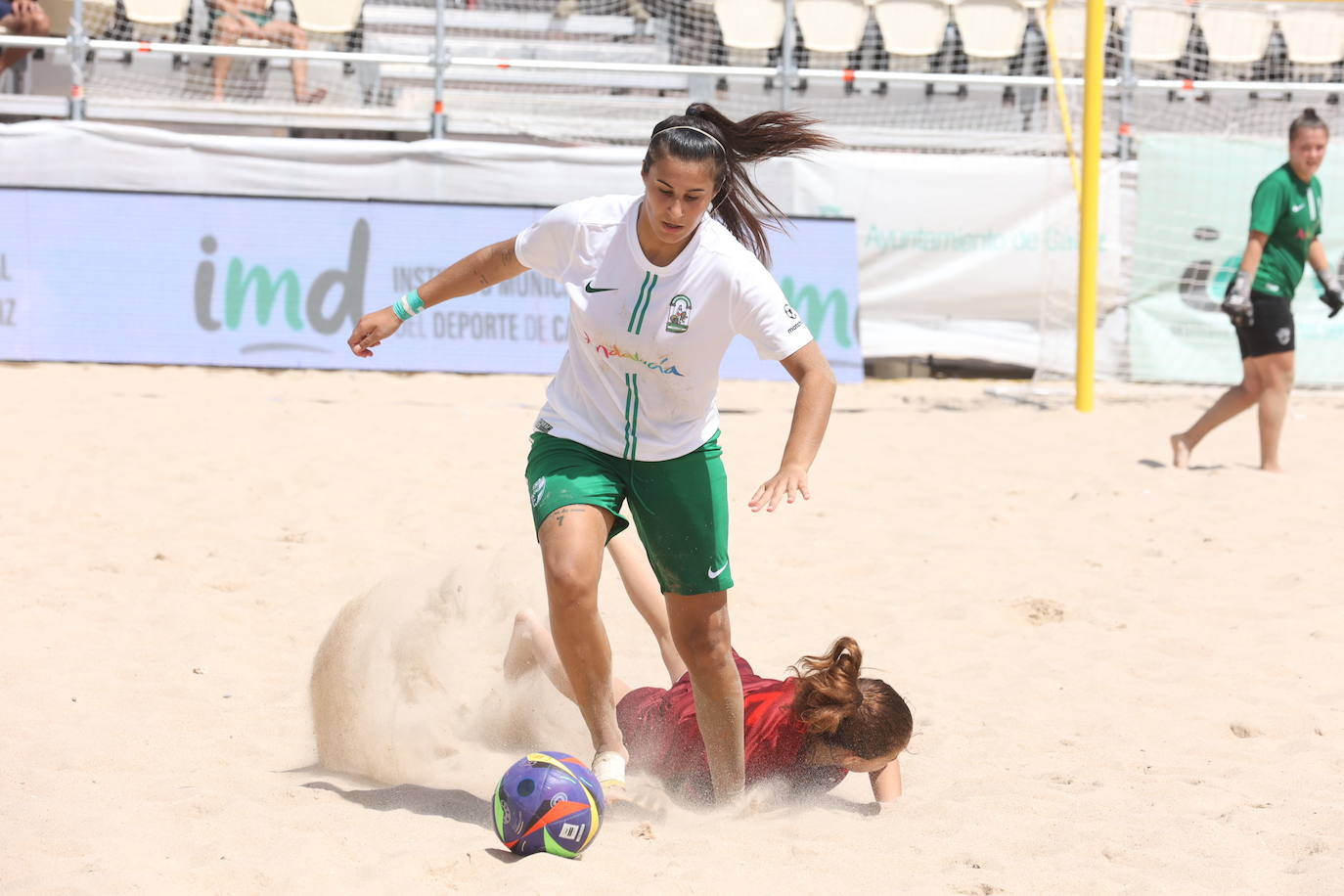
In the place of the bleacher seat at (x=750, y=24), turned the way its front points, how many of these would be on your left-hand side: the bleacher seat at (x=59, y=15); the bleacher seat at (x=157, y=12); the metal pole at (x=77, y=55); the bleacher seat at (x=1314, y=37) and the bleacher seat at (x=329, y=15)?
1

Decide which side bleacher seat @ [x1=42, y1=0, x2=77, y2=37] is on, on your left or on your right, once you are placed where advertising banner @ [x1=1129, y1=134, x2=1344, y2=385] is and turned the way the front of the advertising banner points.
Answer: on your right

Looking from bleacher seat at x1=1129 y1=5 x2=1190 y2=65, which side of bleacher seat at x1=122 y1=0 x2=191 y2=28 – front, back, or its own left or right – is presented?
left

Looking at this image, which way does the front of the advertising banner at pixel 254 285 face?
toward the camera

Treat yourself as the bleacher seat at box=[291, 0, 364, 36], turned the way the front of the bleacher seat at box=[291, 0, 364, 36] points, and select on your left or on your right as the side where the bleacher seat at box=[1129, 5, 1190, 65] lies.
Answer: on your left

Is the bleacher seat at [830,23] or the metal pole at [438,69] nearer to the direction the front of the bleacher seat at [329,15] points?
the metal pole

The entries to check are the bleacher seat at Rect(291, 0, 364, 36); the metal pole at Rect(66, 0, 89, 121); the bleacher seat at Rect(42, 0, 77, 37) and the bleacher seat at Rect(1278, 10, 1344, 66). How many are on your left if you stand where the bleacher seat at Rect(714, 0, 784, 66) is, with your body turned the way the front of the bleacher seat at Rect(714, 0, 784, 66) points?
1

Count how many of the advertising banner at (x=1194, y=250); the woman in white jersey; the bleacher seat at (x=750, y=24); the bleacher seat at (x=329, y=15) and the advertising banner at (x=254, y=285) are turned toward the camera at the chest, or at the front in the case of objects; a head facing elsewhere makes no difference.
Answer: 5

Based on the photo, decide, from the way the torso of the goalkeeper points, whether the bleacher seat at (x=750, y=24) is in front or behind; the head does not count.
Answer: behind

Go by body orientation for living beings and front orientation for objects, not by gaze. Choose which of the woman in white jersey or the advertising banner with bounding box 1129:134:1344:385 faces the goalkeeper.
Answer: the advertising banner

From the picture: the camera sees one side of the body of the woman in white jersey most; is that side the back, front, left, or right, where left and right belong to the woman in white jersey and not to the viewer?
front
